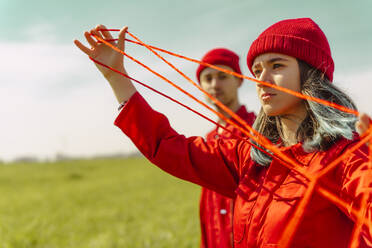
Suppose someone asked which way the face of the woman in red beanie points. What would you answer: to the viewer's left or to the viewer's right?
to the viewer's left

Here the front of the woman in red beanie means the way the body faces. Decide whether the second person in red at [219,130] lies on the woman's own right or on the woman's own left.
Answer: on the woman's own right

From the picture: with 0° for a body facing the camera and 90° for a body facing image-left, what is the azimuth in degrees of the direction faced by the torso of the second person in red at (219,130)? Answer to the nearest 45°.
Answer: approximately 45°

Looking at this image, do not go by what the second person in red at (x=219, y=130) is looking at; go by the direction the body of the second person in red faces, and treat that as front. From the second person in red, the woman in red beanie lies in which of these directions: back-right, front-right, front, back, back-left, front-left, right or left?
front-left
